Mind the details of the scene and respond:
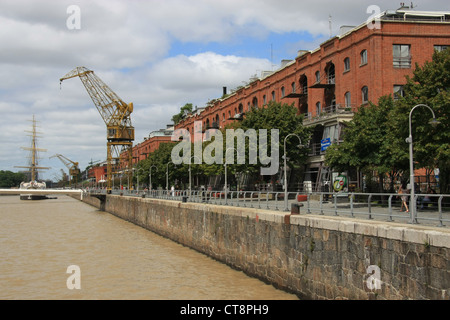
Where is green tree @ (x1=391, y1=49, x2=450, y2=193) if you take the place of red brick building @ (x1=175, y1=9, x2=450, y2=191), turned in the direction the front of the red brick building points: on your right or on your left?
on your left

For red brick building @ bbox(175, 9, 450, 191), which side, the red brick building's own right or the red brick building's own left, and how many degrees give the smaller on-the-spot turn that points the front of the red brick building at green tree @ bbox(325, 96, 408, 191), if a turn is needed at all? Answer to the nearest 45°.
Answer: approximately 45° to the red brick building's own left

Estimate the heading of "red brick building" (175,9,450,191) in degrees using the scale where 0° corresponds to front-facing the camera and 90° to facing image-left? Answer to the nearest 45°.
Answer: approximately 45°

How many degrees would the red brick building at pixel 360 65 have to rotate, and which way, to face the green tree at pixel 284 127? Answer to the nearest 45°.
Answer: approximately 45° to its right
